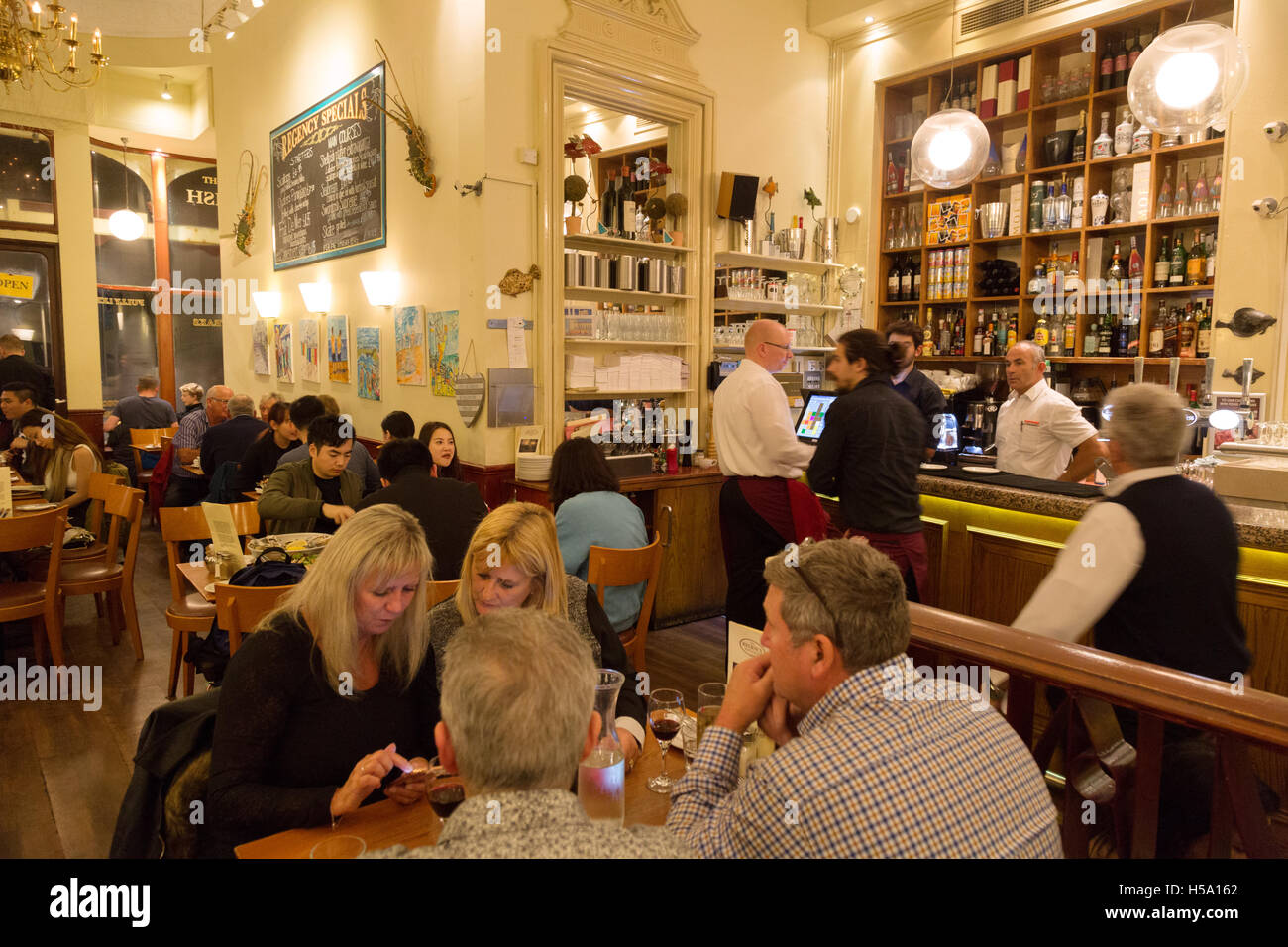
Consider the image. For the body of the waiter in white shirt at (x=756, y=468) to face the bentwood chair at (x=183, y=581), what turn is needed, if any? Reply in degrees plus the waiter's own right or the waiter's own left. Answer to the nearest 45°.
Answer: approximately 180°

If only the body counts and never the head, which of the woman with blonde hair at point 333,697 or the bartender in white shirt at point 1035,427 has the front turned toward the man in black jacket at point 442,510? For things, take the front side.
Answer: the bartender in white shirt

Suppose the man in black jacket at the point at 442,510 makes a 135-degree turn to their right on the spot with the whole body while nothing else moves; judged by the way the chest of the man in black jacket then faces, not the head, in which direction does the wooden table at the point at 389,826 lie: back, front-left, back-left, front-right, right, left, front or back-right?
front-right

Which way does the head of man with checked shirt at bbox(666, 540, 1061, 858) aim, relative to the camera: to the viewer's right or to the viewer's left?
to the viewer's left

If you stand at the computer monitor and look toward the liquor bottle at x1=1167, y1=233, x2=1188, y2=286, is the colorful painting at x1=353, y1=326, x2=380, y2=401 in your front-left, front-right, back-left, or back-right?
back-left

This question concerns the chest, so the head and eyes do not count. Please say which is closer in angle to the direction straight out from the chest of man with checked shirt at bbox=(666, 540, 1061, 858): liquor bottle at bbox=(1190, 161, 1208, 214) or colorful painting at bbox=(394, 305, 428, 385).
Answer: the colorful painting

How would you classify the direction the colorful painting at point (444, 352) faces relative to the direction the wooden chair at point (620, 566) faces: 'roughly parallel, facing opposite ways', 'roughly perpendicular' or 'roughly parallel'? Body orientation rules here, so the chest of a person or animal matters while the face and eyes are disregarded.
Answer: roughly perpendicular

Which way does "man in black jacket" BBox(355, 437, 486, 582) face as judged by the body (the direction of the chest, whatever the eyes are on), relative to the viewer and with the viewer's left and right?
facing away from the viewer

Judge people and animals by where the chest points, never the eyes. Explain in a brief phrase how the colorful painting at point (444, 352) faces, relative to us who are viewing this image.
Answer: facing the viewer and to the left of the viewer

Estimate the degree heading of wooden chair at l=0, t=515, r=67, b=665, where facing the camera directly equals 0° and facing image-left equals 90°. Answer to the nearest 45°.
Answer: approximately 135°

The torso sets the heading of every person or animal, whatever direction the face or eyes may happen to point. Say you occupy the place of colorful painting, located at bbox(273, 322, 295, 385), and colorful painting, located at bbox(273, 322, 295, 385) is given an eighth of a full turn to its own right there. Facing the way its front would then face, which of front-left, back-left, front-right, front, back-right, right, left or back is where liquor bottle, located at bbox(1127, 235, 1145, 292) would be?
back-left

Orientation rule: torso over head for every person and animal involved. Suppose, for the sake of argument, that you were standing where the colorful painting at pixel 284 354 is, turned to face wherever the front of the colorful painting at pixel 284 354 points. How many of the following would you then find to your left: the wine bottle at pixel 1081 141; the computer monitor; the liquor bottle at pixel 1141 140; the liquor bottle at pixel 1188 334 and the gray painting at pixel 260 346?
4
